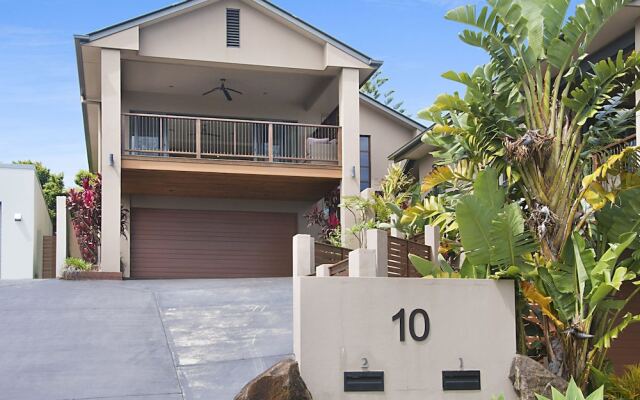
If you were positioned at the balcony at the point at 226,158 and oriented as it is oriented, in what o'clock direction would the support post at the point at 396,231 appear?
The support post is roughly at 11 o'clock from the balcony.

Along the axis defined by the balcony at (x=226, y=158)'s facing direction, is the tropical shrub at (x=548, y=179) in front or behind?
in front

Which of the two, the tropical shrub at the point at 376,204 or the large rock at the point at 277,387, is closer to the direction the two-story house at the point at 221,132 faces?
the large rock

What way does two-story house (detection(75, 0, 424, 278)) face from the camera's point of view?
toward the camera

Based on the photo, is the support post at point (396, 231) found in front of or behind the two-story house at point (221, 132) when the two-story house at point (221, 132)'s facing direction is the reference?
in front

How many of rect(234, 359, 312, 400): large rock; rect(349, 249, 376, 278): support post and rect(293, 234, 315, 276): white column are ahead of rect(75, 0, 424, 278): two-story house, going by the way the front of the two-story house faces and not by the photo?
3

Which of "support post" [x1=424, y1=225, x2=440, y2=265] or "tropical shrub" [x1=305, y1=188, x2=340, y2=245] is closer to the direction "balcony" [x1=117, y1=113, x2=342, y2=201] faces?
the support post

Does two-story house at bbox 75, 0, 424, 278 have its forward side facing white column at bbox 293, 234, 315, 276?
yes

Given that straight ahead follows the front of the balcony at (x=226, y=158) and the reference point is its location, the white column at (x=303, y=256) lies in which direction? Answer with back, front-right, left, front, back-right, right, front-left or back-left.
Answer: front

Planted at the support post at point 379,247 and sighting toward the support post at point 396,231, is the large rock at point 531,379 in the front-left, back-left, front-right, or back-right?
back-right

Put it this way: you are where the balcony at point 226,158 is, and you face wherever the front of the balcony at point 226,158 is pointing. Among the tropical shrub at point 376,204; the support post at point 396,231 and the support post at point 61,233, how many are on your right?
1

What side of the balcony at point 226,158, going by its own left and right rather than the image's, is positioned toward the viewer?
front
